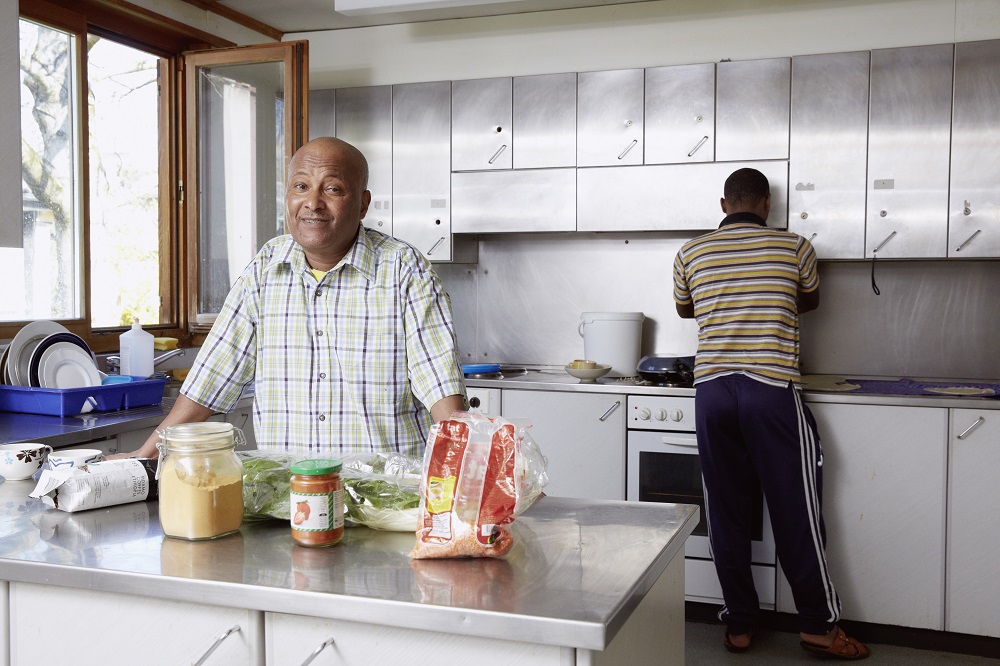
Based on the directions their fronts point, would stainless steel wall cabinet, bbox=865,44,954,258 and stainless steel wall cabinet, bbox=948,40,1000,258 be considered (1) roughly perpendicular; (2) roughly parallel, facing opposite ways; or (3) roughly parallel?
roughly parallel

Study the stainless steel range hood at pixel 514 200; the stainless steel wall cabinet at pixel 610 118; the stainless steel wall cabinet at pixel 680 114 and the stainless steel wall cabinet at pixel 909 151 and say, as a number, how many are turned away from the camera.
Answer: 0

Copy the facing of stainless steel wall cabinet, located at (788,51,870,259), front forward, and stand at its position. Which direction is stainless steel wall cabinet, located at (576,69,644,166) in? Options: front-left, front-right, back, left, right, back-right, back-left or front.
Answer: right

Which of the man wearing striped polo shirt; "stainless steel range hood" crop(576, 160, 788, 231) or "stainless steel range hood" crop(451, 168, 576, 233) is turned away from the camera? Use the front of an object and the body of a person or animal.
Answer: the man wearing striped polo shirt

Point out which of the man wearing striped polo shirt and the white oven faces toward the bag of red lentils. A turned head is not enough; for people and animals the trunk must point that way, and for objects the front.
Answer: the white oven

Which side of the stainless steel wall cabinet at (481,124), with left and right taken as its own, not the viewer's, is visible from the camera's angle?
front

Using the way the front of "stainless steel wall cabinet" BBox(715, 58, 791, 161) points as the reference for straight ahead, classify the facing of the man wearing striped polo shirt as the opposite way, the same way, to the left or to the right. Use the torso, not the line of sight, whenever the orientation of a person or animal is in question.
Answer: the opposite way

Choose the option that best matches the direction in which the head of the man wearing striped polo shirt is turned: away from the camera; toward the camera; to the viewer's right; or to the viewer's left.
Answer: away from the camera

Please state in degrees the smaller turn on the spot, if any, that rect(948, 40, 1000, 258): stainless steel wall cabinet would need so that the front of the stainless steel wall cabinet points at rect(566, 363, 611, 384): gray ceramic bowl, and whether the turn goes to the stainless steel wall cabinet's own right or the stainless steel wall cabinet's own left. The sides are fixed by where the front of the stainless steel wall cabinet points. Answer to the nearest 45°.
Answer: approximately 90° to the stainless steel wall cabinet's own right

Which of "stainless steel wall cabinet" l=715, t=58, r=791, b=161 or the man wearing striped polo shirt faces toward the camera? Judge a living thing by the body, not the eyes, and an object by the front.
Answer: the stainless steel wall cabinet

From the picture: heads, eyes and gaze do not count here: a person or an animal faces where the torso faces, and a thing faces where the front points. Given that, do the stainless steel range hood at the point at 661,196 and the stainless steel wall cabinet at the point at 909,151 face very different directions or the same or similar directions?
same or similar directions

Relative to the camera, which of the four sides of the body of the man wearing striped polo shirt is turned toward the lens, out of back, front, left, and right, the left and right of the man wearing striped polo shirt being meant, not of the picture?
back

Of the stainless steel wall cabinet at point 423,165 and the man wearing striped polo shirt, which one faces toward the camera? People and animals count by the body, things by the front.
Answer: the stainless steel wall cabinet

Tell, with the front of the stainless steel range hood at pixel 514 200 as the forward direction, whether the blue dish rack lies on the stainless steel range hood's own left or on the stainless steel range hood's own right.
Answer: on the stainless steel range hood's own right

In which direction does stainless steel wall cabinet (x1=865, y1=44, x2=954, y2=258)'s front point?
toward the camera

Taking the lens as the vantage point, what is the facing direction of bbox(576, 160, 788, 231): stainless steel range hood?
facing the viewer

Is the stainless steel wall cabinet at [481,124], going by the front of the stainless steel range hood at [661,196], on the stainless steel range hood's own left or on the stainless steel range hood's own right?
on the stainless steel range hood's own right

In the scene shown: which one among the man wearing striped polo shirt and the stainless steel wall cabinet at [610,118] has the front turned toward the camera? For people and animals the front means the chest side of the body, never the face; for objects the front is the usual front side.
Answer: the stainless steel wall cabinet

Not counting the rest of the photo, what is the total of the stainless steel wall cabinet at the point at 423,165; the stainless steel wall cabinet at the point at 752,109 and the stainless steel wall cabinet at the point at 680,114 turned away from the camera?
0

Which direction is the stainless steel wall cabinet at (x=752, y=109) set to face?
toward the camera

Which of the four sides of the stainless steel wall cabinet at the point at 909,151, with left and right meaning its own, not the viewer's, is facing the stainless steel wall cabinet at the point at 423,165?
right

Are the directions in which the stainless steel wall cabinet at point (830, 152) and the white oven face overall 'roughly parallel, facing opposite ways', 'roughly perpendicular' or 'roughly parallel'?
roughly parallel
